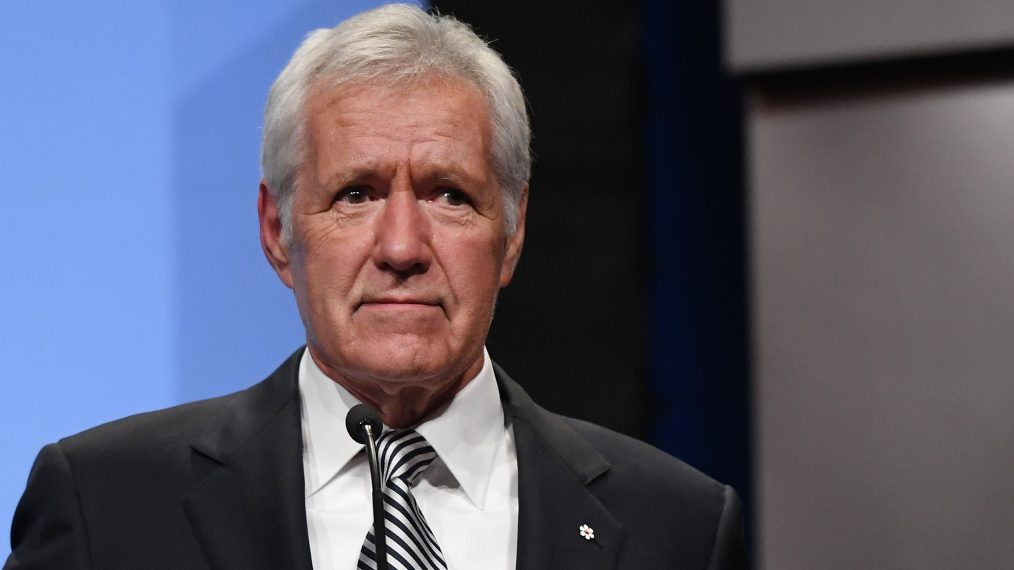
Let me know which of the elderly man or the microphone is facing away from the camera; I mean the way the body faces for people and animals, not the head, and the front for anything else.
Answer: the microphone

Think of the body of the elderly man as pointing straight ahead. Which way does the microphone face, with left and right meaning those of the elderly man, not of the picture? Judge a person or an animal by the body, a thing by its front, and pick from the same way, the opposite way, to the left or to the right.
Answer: the opposite way

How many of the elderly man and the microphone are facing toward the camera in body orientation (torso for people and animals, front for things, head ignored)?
1

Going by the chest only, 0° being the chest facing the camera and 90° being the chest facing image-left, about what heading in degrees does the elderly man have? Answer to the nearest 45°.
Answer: approximately 0°

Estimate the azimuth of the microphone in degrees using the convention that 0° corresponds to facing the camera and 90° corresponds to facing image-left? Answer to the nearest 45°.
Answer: approximately 180°

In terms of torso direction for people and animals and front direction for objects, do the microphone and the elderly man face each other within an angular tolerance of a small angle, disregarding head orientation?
yes
